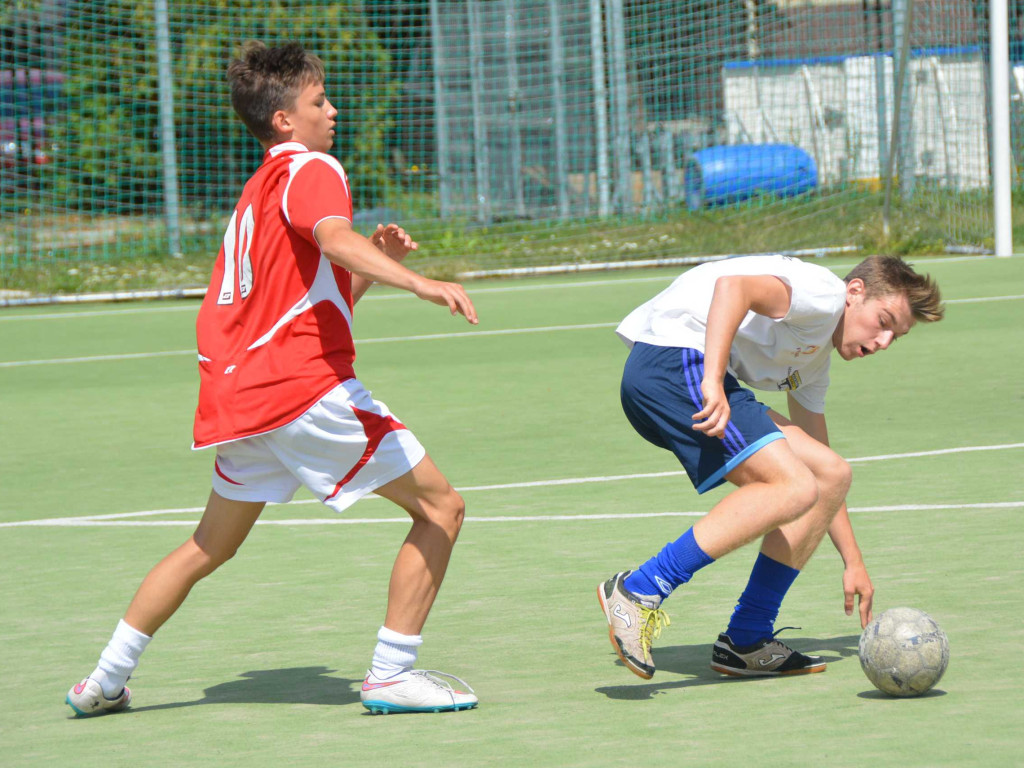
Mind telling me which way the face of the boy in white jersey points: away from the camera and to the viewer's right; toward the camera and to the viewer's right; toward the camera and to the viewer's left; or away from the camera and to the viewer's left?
toward the camera and to the viewer's right

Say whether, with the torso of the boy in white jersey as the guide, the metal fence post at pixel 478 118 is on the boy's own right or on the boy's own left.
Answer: on the boy's own left

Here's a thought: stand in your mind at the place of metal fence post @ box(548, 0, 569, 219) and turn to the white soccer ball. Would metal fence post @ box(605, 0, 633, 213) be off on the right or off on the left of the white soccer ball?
left

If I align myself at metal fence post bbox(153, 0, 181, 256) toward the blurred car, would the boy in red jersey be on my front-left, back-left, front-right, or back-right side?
back-left

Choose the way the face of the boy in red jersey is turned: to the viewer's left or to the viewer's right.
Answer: to the viewer's right

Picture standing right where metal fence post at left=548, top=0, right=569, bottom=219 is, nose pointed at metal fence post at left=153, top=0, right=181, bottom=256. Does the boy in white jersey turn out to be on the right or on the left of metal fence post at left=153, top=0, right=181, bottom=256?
left

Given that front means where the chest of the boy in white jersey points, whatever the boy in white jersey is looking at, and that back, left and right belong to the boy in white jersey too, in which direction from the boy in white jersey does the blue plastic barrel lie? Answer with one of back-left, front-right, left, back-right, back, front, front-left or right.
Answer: left

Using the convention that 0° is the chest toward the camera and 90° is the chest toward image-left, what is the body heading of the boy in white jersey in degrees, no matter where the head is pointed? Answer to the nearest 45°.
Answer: approximately 270°

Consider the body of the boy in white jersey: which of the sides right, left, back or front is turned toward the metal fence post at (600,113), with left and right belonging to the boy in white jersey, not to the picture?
left
